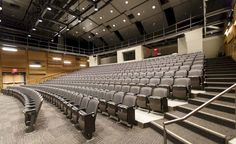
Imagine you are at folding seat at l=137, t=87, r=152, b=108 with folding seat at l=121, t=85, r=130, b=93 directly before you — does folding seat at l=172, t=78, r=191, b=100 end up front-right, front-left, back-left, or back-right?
back-right

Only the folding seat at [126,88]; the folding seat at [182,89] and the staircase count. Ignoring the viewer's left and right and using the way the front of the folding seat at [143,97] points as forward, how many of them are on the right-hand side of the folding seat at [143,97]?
1

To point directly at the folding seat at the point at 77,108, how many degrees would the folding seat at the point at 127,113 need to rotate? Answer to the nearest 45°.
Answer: approximately 45° to its right

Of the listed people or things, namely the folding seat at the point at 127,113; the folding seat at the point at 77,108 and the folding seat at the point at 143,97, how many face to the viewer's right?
0

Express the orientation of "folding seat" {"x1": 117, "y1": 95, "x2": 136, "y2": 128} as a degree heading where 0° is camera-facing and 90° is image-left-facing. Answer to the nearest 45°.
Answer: approximately 45°

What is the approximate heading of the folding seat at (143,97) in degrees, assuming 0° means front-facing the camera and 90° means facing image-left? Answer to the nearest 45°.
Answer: approximately 45°

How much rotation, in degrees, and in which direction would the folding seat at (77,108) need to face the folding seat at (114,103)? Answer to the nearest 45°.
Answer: approximately 135° to its left

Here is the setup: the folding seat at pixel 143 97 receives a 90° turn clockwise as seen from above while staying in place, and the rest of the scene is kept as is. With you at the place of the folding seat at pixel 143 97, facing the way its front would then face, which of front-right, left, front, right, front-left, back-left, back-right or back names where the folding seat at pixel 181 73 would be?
right

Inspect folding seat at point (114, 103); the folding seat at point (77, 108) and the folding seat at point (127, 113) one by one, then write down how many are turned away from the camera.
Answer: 0

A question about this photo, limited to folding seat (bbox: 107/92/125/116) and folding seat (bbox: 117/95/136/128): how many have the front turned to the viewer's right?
0

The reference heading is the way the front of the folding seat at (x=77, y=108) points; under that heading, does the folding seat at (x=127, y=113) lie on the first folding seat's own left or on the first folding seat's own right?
on the first folding seat's own left

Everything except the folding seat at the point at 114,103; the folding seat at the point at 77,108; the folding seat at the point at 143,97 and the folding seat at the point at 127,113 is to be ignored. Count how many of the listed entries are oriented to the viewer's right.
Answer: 0

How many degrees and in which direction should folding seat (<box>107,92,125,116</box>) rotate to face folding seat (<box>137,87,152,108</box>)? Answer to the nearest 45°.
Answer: approximately 135° to its left

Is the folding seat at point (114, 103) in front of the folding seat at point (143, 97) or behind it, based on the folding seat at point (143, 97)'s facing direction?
in front

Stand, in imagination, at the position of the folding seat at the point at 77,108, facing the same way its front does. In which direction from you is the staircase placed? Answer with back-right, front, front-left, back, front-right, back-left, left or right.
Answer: left

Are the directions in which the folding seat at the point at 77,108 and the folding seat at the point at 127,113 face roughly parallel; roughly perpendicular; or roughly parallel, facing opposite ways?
roughly parallel

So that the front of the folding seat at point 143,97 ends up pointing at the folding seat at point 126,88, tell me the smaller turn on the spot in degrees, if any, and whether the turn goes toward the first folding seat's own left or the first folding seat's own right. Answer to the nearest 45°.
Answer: approximately 90° to the first folding seat's own right

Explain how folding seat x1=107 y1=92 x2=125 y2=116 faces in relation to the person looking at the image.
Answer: facing the viewer and to the left of the viewer
